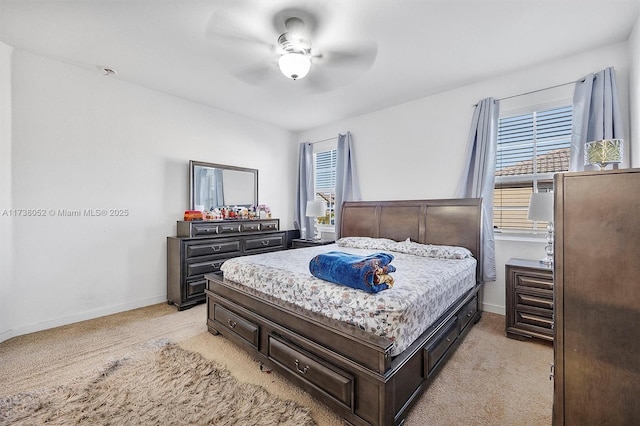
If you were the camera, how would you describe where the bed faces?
facing the viewer and to the left of the viewer

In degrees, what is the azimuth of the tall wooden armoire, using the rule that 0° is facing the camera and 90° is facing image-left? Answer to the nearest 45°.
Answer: approximately 90°

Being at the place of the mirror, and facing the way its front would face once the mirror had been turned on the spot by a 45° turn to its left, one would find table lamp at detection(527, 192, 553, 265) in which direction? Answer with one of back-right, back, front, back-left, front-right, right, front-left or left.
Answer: front-right

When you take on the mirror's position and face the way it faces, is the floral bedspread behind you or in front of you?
in front

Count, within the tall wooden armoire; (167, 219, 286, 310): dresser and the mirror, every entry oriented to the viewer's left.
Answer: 1

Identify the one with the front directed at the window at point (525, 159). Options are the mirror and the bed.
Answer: the mirror

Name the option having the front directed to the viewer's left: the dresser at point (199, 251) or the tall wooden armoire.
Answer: the tall wooden armoire

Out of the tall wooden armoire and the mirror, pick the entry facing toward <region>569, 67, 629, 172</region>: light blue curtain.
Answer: the mirror

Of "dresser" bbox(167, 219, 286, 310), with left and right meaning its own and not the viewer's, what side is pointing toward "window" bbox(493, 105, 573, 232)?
front

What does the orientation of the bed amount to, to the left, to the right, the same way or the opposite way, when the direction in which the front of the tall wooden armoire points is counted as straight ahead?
to the left

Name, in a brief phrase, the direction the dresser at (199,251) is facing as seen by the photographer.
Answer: facing the viewer and to the right of the viewer

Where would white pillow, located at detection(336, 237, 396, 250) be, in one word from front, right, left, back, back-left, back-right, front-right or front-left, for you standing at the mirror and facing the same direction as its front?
front

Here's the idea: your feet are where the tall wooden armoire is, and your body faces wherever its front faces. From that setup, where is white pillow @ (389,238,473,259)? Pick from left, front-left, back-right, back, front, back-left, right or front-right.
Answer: front-right

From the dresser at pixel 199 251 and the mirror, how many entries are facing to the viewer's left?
0

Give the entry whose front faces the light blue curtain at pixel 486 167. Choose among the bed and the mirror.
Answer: the mirror

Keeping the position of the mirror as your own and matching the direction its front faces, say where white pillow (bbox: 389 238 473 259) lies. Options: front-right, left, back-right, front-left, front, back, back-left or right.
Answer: front
